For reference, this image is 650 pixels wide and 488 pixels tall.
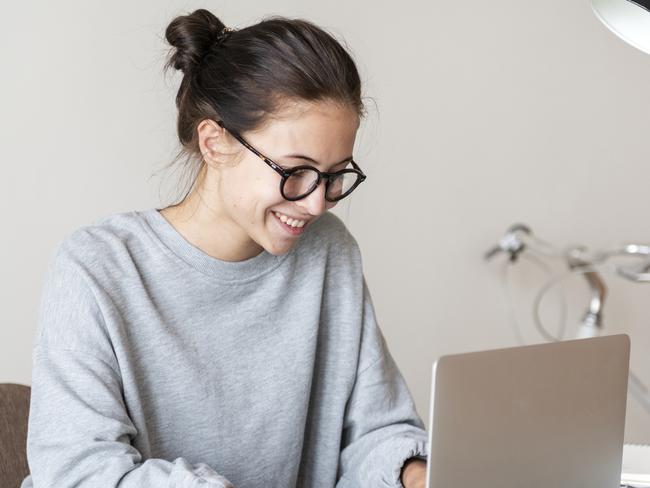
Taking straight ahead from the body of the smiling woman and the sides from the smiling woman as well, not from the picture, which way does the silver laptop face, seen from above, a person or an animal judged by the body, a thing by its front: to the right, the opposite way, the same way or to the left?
the opposite way

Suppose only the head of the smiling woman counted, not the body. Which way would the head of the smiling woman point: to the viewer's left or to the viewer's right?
to the viewer's right

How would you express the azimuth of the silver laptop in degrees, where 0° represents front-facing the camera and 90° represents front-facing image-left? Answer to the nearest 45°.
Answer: approximately 135°

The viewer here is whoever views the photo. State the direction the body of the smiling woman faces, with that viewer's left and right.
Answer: facing the viewer and to the right of the viewer
